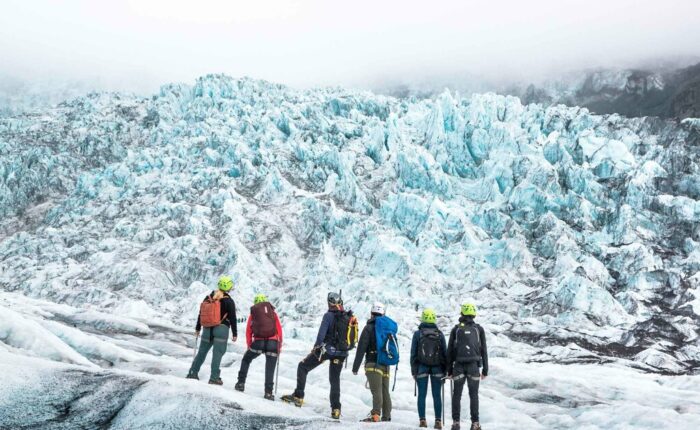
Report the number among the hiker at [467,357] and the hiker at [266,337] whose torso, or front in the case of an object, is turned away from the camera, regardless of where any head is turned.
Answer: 2

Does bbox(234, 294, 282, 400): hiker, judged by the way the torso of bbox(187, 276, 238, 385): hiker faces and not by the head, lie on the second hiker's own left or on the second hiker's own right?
on the second hiker's own right

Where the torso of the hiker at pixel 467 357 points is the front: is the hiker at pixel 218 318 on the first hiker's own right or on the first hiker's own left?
on the first hiker's own left

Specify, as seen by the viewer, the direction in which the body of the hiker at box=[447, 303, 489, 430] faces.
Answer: away from the camera

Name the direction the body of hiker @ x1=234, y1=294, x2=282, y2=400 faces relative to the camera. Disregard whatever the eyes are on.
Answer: away from the camera

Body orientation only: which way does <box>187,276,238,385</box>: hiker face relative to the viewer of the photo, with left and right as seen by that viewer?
facing away from the viewer and to the right of the viewer

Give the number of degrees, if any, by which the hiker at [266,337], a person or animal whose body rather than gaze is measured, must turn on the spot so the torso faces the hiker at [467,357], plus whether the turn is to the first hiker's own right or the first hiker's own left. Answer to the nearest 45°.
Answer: approximately 90° to the first hiker's own right

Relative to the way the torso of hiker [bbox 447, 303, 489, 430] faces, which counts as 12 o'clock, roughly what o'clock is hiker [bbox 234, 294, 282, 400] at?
hiker [bbox 234, 294, 282, 400] is roughly at 9 o'clock from hiker [bbox 447, 303, 489, 430].

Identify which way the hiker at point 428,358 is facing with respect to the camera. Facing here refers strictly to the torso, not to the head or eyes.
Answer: away from the camera
